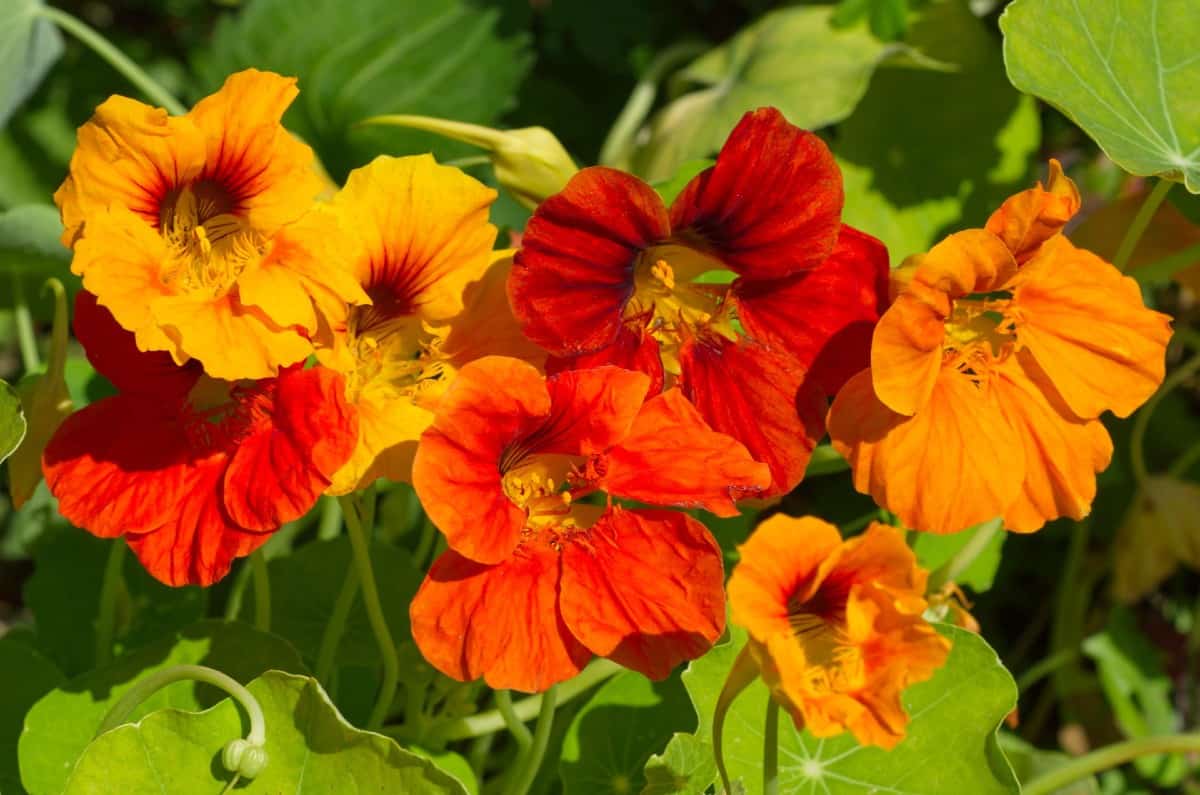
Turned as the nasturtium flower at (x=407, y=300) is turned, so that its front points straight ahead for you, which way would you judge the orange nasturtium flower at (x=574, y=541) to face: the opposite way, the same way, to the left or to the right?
the same way

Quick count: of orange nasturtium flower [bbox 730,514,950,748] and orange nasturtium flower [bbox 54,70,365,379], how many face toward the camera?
2

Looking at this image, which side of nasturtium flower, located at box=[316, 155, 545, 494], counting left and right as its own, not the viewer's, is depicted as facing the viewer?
front

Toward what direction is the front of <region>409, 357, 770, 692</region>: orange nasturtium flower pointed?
toward the camera

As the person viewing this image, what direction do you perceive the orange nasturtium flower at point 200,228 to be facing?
facing the viewer

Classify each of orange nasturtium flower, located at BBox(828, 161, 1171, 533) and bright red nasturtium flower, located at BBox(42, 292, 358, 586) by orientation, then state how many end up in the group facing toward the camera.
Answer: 2

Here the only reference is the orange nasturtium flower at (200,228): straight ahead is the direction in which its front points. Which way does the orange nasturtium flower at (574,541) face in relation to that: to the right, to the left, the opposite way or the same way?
the same way

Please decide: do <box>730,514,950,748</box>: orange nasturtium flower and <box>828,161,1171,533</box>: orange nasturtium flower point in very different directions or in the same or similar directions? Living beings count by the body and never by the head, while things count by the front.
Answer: same or similar directions
